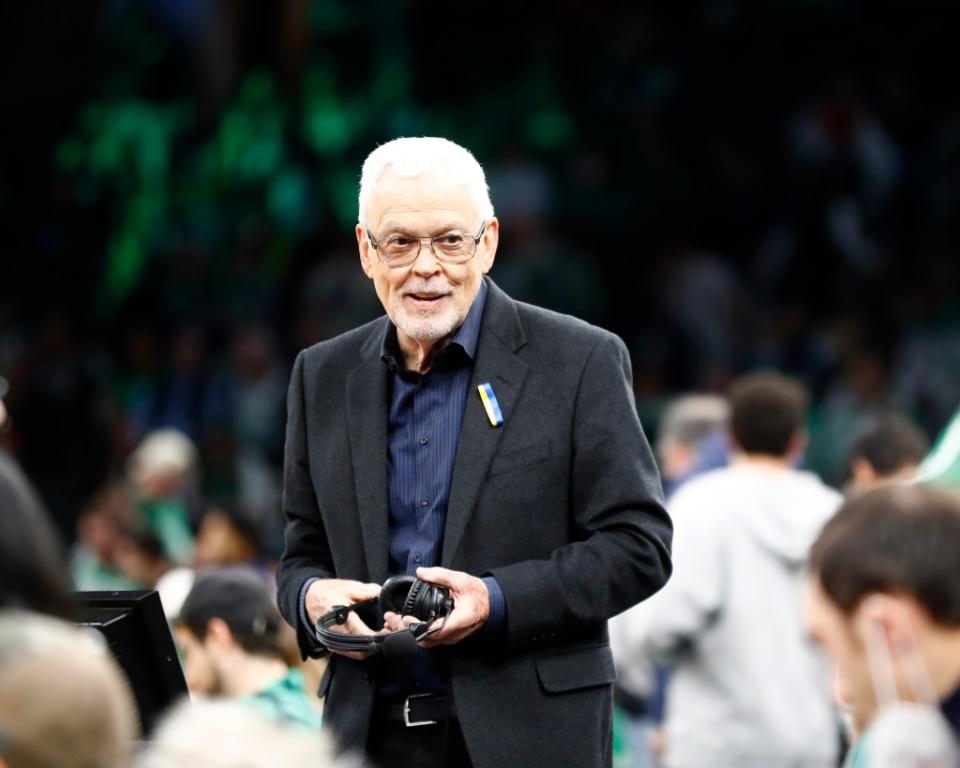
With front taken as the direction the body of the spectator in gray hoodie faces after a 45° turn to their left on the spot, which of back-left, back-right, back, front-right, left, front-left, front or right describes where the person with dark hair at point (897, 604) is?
left

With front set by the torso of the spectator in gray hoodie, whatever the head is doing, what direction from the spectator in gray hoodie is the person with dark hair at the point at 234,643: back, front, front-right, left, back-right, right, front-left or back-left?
left

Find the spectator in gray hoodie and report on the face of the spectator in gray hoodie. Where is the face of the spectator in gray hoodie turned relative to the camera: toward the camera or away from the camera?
away from the camera

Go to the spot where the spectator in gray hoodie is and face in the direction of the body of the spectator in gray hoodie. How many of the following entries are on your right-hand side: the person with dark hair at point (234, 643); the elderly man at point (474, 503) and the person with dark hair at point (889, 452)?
1

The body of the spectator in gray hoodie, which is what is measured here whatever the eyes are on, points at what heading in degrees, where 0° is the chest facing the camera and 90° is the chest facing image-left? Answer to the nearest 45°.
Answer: approximately 135°

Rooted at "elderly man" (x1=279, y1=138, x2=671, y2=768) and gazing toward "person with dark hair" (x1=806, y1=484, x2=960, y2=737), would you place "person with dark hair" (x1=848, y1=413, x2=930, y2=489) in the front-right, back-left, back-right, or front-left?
back-left

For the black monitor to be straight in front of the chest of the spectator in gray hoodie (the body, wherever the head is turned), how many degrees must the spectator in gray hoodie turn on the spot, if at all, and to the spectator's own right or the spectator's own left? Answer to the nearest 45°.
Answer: approximately 90° to the spectator's own left

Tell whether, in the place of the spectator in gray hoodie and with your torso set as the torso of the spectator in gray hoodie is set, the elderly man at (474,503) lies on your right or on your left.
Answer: on your left

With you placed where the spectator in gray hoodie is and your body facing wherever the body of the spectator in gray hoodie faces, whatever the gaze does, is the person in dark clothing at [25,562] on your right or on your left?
on your left

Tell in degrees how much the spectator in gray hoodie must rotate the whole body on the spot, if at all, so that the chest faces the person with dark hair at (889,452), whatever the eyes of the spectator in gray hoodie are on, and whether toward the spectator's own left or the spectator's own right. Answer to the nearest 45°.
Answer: approximately 90° to the spectator's own right
